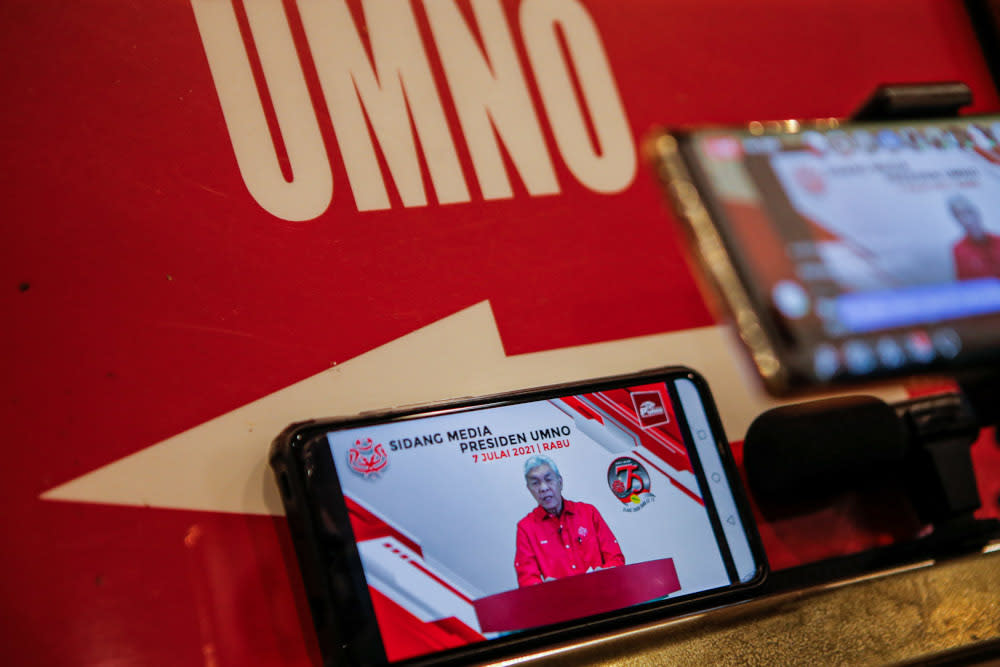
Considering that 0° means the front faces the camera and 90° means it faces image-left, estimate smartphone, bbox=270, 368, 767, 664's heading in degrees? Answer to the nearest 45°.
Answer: approximately 0°
